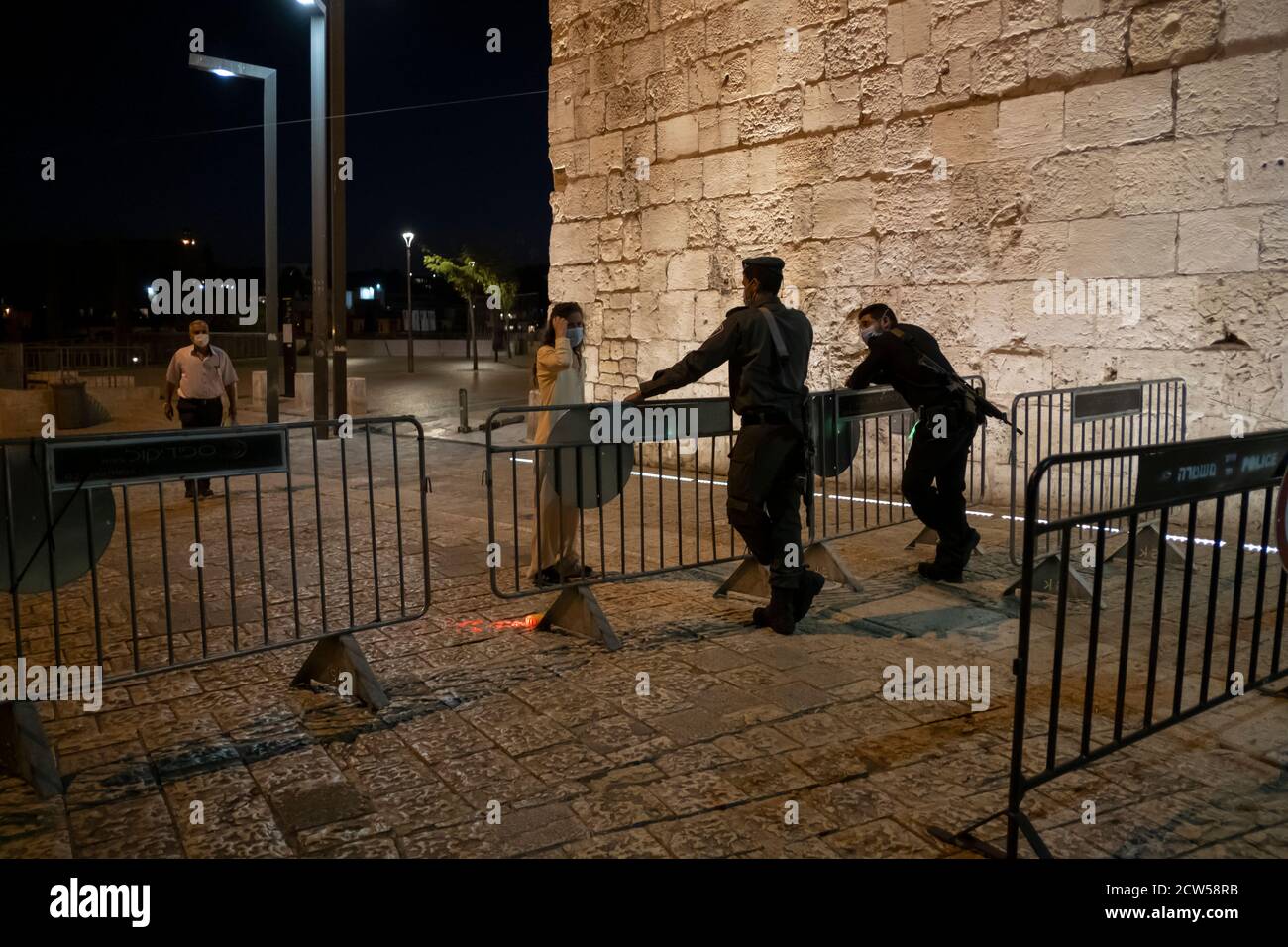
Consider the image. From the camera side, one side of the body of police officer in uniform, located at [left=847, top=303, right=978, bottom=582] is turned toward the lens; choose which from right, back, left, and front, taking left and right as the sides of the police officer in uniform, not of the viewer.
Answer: left

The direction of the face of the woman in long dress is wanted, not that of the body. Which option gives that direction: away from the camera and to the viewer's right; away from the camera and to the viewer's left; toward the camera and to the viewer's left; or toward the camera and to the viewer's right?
toward the camera and to the viewer's right

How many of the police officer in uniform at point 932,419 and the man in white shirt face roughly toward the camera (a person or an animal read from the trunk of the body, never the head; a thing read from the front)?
1

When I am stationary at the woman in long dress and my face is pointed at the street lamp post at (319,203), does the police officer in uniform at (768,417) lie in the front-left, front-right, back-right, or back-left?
back-right

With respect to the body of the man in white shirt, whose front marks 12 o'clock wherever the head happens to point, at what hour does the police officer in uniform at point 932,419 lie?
The police officer in uniform is roughly at 11 o'clock from the man in white shirt.

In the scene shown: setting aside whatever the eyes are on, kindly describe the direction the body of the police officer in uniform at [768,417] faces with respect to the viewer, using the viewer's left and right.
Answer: facing away from the viewer and to the left of the viewer

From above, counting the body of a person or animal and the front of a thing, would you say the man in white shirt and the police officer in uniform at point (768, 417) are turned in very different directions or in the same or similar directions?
very different directions

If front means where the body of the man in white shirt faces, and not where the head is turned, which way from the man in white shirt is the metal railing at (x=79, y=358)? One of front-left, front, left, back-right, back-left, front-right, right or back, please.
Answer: back
